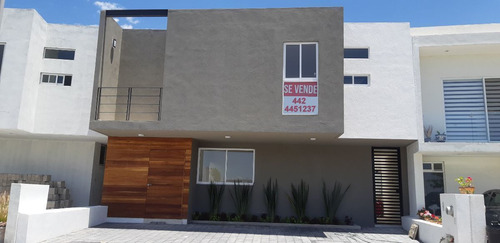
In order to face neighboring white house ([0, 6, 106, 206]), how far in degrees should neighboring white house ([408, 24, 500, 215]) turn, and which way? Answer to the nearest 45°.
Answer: approximately 45° to its right

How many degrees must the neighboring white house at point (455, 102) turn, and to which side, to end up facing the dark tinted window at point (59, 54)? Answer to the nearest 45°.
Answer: approximately 45° to its right

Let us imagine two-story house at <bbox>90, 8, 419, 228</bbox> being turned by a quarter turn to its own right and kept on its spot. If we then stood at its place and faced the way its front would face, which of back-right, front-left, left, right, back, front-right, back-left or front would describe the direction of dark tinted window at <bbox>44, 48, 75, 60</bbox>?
front

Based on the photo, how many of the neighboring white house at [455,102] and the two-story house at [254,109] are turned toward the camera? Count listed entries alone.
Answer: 2

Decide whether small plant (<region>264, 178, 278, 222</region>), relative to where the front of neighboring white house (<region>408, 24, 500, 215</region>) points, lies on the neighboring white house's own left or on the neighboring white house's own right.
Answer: on the neighboring white house's own right

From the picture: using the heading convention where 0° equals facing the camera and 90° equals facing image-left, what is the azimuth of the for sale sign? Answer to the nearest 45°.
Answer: approximately 0°

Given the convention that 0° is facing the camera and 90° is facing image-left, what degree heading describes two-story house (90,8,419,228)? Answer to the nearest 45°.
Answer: approximately 0°
